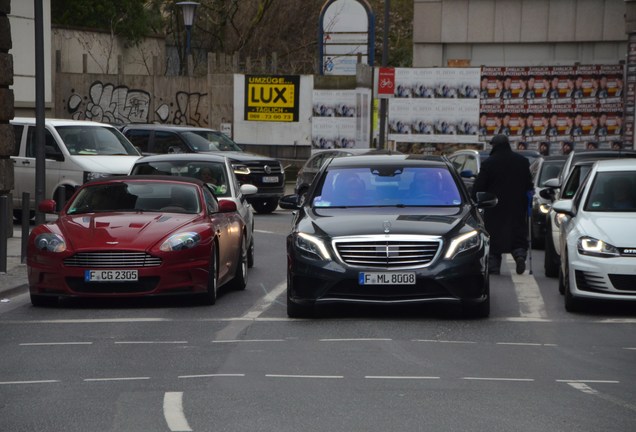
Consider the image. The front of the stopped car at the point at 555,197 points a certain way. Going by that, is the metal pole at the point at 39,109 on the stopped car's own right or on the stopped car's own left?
on the stopped car's own right

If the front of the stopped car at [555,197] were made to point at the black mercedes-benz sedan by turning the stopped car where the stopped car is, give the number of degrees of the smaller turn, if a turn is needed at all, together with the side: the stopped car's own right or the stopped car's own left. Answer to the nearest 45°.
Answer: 0° — it already faces it

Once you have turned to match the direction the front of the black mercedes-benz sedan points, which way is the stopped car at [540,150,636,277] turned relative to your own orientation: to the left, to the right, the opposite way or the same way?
the same way

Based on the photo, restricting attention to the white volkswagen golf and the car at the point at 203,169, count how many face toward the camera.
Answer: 2

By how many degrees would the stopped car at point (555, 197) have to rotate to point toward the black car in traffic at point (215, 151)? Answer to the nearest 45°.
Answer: approximately 135° to its right

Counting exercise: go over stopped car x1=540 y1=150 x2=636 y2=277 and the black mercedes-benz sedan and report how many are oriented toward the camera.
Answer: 2

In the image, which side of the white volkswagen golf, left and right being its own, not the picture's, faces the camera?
front

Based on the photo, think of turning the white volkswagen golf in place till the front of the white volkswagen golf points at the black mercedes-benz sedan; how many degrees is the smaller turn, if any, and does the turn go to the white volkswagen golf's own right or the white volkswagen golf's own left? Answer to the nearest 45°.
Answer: approximately 45° to the white volkswagen golf's own right

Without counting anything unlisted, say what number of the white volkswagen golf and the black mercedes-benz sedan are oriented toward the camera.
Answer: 2

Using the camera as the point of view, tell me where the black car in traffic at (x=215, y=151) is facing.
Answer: facing the viewer and to the right of the viewer

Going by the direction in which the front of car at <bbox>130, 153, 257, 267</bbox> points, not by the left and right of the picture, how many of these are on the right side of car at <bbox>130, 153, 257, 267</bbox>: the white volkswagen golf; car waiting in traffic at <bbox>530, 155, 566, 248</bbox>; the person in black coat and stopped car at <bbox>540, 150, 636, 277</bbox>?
0

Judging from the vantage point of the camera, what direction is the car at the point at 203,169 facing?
facing the viewer

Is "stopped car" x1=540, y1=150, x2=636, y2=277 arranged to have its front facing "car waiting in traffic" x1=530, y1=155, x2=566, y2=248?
no

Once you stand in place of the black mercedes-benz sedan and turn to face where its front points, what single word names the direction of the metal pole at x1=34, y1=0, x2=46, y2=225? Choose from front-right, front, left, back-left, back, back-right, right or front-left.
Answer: back-right

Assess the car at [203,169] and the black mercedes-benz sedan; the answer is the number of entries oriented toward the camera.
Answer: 2

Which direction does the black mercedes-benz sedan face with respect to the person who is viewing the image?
facing the viewer

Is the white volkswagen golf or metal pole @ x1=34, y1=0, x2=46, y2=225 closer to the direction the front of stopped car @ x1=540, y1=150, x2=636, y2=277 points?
the white volkswagen golf

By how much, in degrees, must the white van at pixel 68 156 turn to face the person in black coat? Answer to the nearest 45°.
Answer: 0° — it already faces them
